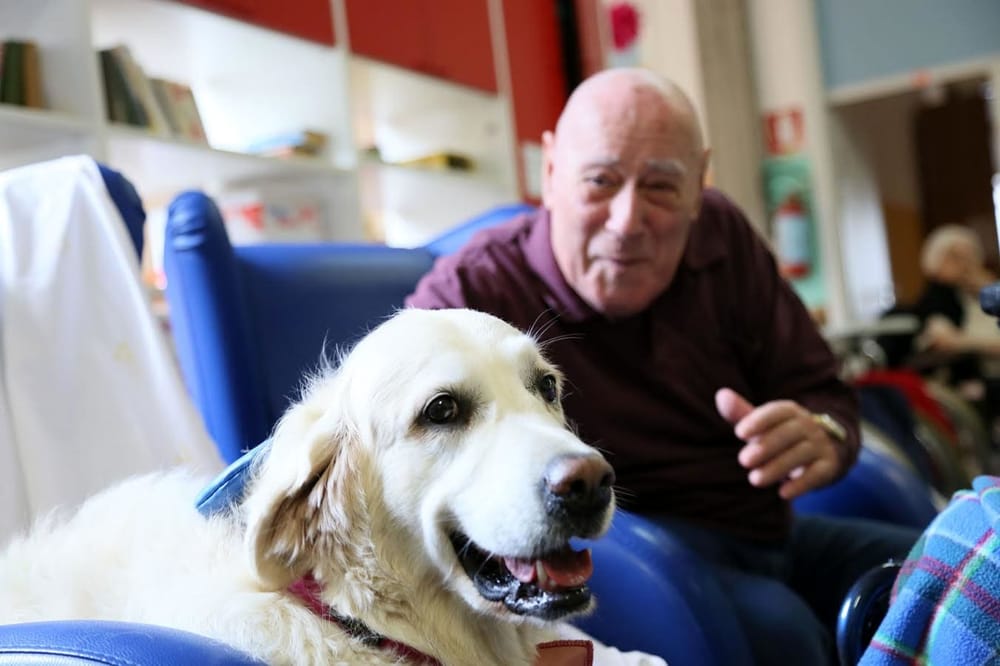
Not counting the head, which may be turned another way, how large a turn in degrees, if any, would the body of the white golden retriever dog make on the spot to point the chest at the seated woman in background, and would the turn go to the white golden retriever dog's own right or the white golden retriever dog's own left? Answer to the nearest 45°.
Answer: approximately 90° to the white golden retriever dog's own left

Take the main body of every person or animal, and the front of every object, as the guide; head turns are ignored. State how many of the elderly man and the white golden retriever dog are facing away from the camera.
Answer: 0

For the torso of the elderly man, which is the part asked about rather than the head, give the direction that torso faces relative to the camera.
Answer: toward the camera

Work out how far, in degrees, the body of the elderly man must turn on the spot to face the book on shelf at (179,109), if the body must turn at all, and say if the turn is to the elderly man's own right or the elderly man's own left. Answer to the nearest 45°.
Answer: approximately 135° to the elderly man's own right

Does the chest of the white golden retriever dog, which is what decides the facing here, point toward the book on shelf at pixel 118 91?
no

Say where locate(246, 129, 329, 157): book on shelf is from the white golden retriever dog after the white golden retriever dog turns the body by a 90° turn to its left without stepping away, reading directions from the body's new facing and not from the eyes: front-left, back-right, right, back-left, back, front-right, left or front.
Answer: front-left

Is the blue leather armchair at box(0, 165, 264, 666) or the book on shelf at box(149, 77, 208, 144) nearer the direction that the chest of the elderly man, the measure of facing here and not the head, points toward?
the blue leather armchair

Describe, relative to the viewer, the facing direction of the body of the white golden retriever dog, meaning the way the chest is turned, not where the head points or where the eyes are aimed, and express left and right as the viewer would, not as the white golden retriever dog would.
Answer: facing the viewer and to the right of the viewer

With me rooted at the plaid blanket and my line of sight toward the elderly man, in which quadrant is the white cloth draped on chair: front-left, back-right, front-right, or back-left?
front-left

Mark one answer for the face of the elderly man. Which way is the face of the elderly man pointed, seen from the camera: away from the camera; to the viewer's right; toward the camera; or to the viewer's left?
toward the camera
